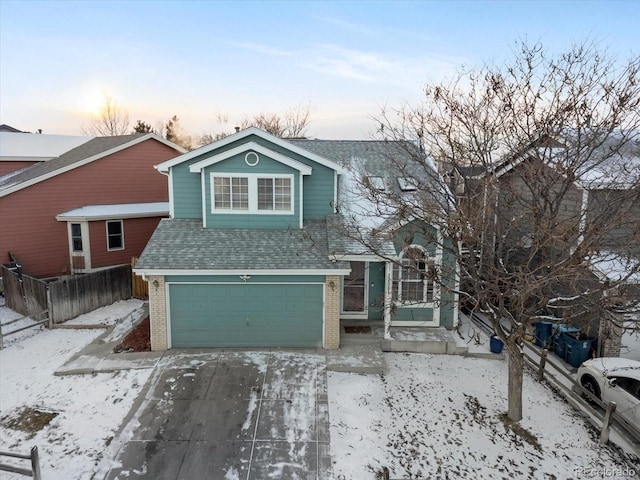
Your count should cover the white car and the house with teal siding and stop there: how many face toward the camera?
1

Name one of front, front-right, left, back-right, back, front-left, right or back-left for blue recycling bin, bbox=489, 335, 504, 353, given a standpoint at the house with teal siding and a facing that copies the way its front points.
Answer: left

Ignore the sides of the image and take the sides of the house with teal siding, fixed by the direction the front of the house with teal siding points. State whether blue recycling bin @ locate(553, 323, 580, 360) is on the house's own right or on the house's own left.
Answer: on the house's own left

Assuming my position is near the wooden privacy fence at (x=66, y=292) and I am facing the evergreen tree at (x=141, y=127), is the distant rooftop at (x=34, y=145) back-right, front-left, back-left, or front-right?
front-left

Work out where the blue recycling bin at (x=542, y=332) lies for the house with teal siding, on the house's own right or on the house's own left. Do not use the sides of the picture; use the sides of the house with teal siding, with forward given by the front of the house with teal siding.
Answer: on the house's own left

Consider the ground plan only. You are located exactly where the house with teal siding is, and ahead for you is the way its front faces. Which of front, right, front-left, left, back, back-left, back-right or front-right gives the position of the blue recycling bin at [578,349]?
left

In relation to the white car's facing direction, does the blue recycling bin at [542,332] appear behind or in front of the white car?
in front

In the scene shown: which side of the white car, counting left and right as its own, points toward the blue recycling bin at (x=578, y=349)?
front

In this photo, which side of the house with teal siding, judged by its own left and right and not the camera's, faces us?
front

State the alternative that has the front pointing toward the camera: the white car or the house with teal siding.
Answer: the house with teal siding

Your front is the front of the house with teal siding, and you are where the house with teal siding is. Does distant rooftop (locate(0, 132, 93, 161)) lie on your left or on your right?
on your right
